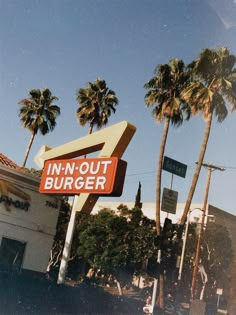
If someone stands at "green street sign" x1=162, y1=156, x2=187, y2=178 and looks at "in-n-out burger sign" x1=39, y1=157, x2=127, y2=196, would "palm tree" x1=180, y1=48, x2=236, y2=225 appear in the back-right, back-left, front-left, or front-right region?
back-right

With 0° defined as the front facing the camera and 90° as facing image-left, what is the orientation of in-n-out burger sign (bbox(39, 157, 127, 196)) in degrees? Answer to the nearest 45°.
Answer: approximately 45°

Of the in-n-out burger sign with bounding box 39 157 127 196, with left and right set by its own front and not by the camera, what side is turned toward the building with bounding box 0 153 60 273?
right

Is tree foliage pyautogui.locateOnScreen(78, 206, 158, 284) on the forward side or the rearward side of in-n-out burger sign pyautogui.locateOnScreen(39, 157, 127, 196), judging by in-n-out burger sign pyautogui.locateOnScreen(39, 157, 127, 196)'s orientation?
on the rearward side

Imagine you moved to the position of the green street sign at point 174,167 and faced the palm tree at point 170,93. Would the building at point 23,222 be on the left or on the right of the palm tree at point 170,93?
left

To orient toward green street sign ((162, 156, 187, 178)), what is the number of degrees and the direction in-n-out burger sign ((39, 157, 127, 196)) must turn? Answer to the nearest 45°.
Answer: approximately 135° to its left

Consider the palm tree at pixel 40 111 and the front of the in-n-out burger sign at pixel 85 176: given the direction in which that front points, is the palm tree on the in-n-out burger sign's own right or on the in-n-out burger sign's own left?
on the in-n-out burger sign's own right

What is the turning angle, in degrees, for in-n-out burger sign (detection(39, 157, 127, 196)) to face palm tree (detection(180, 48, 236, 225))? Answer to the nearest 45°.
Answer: approximately 180°
